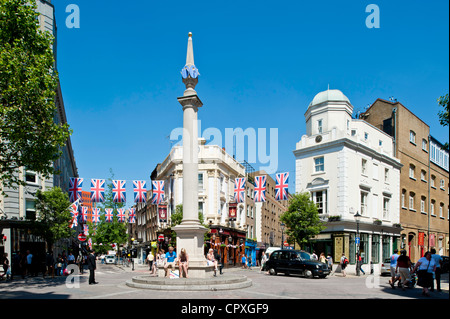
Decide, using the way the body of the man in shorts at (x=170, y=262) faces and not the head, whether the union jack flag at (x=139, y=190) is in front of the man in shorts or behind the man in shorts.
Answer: behind

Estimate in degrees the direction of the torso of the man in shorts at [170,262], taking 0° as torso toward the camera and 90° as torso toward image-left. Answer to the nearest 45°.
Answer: approximately 0°

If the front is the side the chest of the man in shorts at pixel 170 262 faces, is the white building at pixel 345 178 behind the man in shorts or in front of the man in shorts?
behind

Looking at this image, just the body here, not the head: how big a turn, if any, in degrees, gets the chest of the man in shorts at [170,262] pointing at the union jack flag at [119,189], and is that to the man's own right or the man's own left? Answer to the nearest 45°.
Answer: approximately 180°

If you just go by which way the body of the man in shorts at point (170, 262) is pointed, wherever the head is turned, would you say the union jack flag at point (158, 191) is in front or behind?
behind

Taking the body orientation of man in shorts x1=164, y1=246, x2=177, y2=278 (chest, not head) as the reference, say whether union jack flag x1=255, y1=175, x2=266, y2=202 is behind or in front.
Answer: behind
